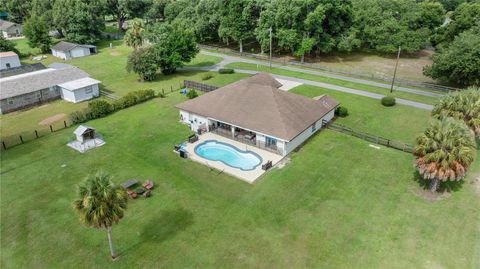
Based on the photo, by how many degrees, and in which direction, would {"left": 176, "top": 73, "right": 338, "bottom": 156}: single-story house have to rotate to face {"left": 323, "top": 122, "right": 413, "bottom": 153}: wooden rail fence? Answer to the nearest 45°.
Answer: approximately 45° to its right

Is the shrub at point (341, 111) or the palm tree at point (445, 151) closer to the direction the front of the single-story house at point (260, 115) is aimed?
the shrub

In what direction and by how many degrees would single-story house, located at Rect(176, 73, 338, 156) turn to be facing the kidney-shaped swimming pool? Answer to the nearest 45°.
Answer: approximately 180°

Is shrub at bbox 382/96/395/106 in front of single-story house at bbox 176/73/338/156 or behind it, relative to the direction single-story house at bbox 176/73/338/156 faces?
in front

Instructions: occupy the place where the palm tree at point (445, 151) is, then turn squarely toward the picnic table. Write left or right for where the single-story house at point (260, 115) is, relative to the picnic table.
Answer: right

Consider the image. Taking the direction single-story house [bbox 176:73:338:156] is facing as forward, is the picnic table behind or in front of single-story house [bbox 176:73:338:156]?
behind

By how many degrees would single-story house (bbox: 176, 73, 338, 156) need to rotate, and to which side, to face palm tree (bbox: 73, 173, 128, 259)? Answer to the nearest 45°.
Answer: approximately 180°

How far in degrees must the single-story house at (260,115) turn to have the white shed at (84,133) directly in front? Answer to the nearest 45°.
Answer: approximately 135° to its left

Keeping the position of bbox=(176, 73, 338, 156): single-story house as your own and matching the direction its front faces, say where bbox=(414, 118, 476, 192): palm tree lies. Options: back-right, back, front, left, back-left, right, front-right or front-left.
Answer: right

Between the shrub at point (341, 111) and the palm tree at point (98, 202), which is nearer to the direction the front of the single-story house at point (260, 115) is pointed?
the shrub

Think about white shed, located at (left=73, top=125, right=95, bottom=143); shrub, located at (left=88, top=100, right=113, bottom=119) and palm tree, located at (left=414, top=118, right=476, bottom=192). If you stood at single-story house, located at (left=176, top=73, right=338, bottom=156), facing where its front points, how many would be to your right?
1

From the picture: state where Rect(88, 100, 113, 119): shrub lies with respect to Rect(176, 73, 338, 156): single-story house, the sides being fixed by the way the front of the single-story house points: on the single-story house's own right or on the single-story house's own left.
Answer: on the single-story house's own left

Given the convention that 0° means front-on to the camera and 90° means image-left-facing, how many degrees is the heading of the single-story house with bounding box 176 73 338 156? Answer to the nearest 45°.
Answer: approximately 225°

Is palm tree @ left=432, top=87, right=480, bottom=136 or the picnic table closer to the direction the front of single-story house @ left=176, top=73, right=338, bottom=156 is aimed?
the palm tree

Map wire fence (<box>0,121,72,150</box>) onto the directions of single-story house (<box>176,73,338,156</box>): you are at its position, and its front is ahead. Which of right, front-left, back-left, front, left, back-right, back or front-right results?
back-left

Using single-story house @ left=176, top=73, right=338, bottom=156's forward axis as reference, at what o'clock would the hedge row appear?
The hedge row is roughly at 8 o'clock from the single-story house.
